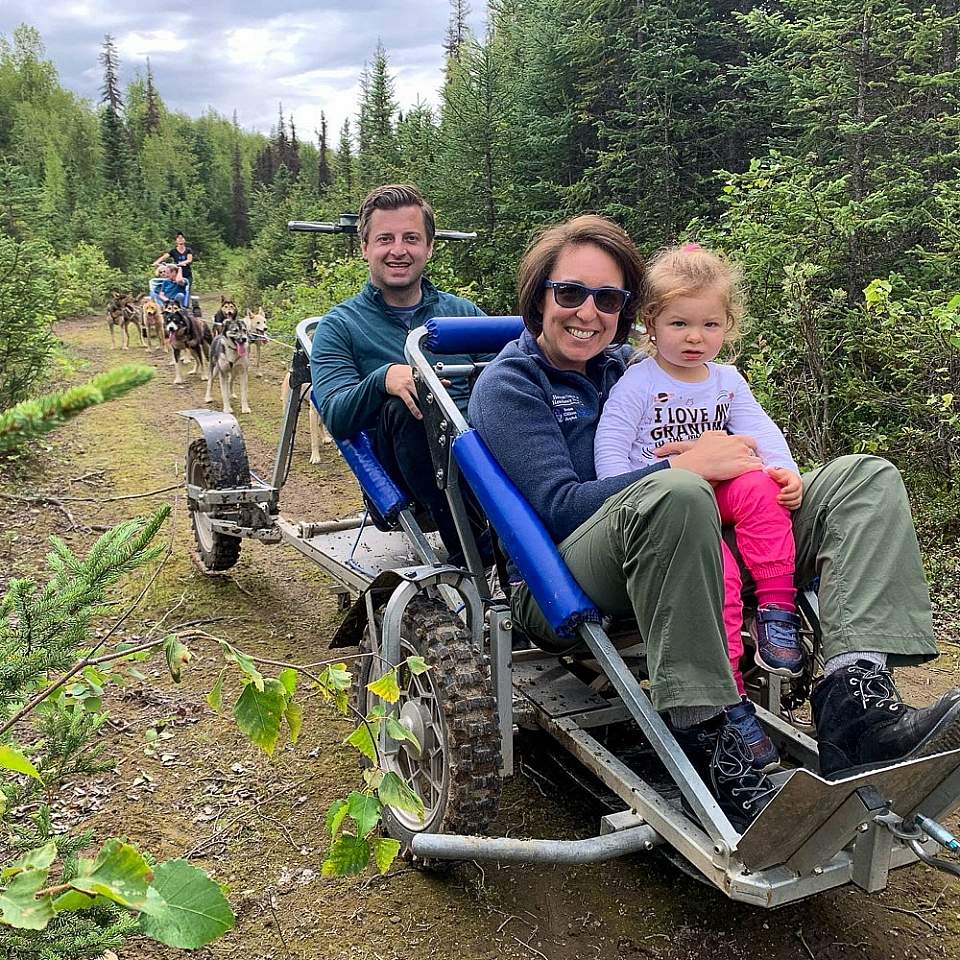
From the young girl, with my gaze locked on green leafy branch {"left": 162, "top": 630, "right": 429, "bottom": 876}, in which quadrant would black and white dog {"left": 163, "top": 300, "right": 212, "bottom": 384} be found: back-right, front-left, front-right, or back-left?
back-right

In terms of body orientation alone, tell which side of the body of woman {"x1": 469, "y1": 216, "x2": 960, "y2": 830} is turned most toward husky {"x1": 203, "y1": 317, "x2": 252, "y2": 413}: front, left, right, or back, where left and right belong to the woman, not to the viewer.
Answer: back

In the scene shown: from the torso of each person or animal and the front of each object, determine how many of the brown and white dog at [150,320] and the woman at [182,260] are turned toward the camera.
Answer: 2

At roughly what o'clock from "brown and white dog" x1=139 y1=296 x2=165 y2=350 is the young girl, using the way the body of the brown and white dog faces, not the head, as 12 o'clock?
The young girl is roughly at 12 o'clock from the brown and white dog.

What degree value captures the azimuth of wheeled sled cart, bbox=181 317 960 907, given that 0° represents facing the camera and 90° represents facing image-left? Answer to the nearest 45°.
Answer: approximately 315°
